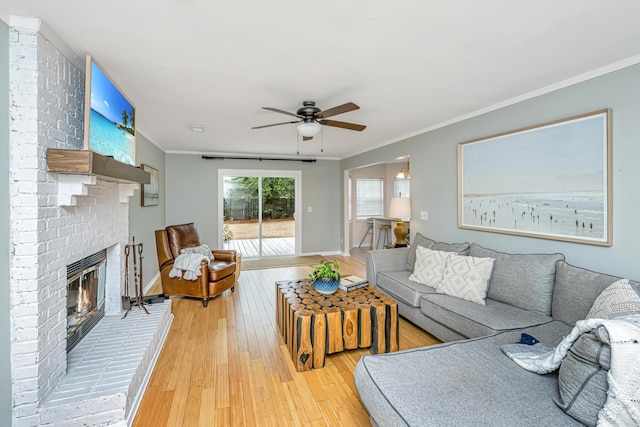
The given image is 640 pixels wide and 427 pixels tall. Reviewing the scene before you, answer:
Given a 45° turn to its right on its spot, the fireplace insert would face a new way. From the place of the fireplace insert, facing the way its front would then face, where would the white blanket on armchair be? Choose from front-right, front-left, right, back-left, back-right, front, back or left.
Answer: back-left

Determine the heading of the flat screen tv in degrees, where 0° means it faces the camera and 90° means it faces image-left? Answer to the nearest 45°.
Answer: approximately 315°

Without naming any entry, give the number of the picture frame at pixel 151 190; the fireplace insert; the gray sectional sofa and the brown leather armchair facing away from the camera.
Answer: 0

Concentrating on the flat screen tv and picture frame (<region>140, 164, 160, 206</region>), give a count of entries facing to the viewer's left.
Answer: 0

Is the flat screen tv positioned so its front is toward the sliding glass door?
no

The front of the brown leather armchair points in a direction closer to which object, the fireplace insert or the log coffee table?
the log coffee table

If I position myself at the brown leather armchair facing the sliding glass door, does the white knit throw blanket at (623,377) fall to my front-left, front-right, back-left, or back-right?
back-right

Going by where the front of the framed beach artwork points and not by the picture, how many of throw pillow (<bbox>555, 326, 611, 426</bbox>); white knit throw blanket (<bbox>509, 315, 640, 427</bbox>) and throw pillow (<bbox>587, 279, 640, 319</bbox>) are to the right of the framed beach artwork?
0

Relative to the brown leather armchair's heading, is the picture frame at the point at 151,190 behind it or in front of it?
behind

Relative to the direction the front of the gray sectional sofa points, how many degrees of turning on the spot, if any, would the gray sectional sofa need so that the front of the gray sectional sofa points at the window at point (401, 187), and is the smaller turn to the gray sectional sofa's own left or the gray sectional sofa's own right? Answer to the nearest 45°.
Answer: approximately 135° to the gray sectional sofa's own right

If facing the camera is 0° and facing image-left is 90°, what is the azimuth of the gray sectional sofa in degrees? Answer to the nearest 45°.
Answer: approximately 45°

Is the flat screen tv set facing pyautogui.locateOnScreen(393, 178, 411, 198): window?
no

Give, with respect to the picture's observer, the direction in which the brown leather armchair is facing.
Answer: facing the viewer and to the right of the viewer

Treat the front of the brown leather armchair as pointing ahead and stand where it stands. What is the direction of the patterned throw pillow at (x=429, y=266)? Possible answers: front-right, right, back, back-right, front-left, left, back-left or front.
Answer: front

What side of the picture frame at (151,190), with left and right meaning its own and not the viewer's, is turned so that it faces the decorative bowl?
front

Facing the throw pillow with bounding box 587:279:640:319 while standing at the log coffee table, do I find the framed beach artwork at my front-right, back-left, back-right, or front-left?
front-left

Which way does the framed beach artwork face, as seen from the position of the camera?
facing the viewer and to the left of the viewer

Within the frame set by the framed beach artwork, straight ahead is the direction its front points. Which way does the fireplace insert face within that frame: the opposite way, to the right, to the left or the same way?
the opposite way

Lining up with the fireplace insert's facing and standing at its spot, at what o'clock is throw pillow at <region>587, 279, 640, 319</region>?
The throw pillow is roughly at 12 o'clock from the fireplace insert.
